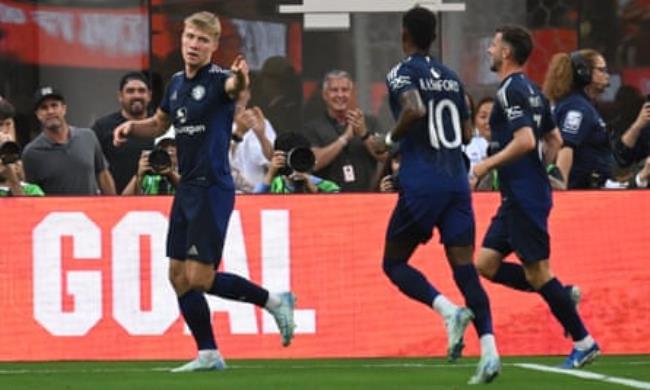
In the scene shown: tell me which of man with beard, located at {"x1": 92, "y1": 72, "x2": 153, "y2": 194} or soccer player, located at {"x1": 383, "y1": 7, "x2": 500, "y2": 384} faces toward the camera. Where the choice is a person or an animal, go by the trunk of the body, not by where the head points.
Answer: the man with beard

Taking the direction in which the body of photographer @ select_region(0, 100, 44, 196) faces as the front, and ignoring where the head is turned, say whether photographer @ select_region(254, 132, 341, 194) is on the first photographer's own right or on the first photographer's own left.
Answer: on the first photographer's own left

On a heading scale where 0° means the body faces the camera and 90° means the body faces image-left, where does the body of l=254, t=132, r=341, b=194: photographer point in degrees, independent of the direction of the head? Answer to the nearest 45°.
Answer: approximately 0°

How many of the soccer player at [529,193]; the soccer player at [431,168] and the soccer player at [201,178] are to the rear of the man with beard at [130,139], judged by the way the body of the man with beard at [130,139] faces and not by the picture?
0

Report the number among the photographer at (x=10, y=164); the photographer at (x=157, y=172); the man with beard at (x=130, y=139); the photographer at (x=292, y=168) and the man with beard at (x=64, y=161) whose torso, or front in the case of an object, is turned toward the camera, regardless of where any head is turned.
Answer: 5

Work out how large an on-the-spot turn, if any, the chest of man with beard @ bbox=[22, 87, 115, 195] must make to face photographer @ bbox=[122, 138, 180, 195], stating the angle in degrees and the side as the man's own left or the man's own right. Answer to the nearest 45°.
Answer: approximately 45° to the man's own left

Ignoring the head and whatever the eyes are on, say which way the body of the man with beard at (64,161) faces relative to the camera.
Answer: toward the camera

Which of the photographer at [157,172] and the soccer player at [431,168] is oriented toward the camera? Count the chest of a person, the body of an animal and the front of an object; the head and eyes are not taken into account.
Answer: the photographer

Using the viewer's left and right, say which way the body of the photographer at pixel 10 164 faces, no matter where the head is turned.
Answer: facing the viewer

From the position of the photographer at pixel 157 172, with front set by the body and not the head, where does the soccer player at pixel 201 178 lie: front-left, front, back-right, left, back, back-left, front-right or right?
front

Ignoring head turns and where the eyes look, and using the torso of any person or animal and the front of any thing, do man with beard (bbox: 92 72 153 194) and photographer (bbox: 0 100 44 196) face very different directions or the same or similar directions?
same or similar directions

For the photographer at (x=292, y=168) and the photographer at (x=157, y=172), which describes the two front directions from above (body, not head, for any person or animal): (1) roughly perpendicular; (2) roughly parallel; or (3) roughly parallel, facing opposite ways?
roughly parallel

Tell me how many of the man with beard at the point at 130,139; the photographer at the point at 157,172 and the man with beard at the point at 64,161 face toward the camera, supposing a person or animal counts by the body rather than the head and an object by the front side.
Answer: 3

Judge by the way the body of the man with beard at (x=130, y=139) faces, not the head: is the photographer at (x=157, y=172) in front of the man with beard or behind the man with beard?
in front

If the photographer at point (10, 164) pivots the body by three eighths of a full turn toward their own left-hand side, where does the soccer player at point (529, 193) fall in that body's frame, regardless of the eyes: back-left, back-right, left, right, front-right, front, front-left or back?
right

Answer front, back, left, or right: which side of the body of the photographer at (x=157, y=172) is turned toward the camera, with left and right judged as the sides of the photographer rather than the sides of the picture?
front
